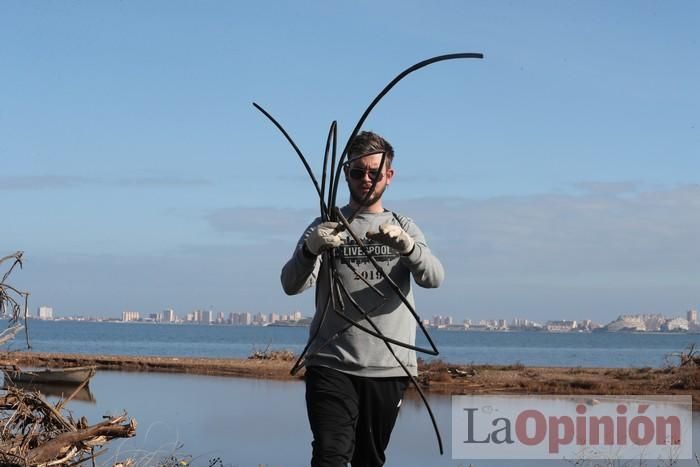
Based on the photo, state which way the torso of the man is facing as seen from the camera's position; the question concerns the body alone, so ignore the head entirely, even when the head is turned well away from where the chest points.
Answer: toward the camera
